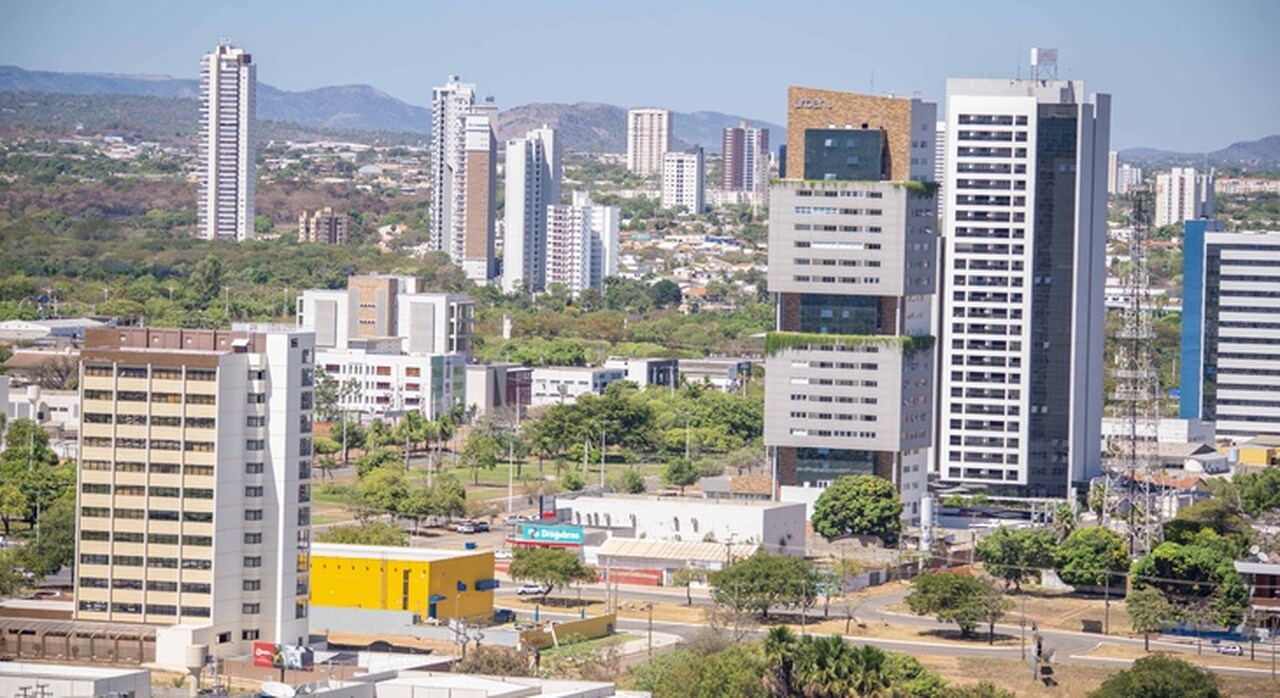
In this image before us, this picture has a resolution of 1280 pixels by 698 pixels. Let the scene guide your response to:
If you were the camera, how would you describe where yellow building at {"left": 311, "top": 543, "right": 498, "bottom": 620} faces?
facing the viewer and to the right of the viewer

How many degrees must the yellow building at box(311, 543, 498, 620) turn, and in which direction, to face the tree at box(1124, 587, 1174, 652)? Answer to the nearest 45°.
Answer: approximately 45° to its left

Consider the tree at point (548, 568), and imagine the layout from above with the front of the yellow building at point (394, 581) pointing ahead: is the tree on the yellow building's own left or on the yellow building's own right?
on the yellow building's own left

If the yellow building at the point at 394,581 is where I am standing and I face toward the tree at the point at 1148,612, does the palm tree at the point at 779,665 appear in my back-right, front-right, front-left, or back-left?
front-right

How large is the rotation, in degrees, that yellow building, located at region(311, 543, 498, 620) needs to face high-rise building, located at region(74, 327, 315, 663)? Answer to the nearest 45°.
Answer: approximately 90° to its right

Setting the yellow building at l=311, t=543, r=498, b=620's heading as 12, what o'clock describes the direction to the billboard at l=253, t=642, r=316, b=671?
The billboard is roughly at 2 o'clock from the yellow building.

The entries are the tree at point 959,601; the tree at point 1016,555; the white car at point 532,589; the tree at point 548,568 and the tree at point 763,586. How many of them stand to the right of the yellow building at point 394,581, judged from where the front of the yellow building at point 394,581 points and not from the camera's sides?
0

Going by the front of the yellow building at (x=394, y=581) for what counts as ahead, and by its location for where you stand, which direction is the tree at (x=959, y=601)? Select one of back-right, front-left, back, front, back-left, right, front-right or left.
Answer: front-left

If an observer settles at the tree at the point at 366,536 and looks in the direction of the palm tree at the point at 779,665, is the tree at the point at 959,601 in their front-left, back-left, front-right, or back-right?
front-left

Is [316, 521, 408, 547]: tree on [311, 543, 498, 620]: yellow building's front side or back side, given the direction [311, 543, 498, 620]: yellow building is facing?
on the back side

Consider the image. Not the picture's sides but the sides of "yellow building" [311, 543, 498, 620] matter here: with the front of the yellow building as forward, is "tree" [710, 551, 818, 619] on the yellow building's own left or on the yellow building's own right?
on the yellow building's own left

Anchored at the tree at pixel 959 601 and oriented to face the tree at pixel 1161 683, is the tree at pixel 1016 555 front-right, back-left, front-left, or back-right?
back-left

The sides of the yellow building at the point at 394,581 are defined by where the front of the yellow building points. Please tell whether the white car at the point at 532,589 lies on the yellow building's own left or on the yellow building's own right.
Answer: on the yellow building's own left
